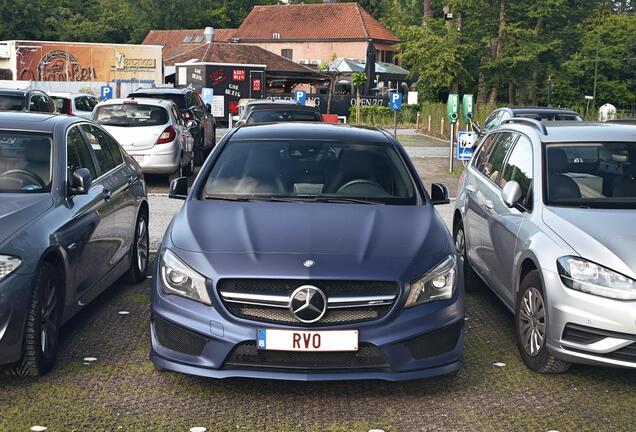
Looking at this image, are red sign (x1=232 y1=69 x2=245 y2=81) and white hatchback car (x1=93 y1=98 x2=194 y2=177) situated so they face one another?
yes

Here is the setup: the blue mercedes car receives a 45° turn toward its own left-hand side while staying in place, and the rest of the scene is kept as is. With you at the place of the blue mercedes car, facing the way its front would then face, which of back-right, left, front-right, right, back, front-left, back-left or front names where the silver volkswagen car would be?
left

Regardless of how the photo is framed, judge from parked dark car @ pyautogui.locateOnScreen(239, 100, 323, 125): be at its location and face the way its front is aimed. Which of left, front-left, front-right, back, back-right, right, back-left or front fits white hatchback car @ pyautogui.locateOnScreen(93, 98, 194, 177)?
back-left

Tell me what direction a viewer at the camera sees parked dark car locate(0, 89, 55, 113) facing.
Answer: facing away from the viewer and to the left of the viewer

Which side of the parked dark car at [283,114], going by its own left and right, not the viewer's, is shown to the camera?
back

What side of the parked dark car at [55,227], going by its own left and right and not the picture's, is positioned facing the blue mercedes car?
left

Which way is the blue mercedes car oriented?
toward the camera

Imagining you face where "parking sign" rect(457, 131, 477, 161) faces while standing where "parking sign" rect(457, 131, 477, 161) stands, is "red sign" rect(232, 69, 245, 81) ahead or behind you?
behind

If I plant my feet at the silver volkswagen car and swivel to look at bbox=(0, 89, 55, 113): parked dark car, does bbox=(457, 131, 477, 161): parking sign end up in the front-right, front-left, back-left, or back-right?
front-right

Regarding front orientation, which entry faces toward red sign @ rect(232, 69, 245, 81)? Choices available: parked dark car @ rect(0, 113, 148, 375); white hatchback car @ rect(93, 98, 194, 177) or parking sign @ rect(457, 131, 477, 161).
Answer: the white hatchback car

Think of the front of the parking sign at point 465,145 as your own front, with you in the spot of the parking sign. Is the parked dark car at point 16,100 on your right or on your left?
on your right

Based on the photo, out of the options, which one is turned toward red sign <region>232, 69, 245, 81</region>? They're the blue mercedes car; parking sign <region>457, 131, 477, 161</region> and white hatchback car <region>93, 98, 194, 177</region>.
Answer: the white hatchback car

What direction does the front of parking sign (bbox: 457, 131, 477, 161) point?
toward the camera

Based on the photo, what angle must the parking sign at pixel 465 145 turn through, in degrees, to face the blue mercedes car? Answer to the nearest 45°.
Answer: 0° — it already faces it

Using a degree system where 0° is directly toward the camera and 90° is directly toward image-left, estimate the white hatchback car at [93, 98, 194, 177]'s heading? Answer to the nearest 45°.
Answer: approximately 180°
